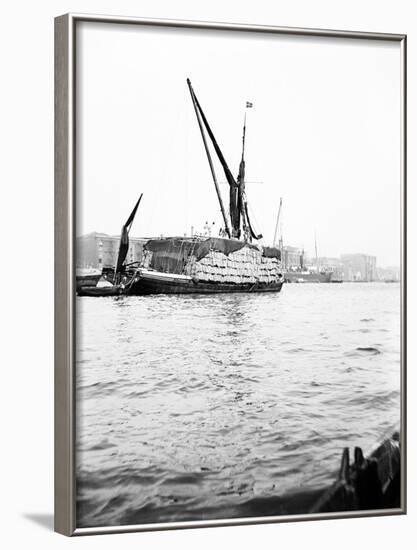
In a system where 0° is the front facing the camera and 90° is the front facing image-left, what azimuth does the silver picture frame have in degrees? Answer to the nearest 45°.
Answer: approximately 315°
